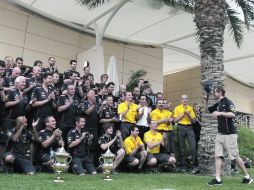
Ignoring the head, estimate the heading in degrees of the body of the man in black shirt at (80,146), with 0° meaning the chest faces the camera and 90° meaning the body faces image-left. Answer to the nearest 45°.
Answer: approximately 315°

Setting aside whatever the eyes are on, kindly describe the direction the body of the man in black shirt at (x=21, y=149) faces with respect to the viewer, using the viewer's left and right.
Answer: facing the viewer and to the right of the viewer

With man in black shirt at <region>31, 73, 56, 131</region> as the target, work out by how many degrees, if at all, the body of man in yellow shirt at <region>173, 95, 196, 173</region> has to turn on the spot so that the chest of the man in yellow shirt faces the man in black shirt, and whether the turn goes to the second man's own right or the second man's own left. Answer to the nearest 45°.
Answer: approximately 45° to the second man's own right

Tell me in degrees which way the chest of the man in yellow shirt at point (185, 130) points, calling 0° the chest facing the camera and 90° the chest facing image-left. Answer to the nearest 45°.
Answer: approximately 0°

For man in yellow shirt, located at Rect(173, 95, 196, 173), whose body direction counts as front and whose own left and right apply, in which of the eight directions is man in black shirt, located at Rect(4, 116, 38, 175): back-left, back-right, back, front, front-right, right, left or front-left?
front-right
